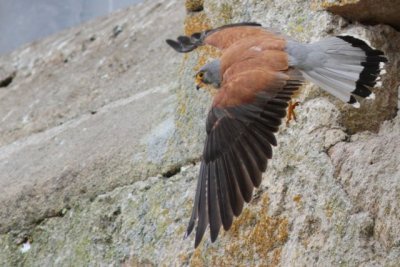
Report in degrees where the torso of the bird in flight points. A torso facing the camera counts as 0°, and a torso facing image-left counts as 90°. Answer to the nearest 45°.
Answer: approximately 90°

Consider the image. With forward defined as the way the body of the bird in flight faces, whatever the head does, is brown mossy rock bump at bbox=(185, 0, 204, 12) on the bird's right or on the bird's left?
on the bird's right

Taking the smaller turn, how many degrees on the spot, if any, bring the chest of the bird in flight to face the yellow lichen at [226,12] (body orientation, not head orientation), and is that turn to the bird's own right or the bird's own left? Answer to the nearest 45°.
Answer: approximately 90° to the bird's own right
